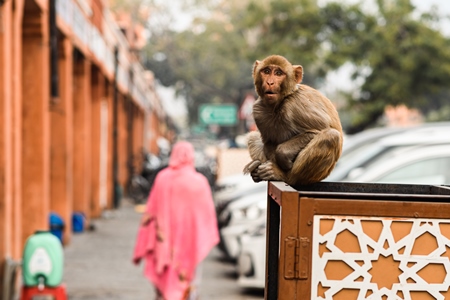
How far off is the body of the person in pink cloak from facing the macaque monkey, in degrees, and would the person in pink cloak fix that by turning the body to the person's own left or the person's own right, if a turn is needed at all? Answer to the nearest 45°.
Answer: approximately 180°

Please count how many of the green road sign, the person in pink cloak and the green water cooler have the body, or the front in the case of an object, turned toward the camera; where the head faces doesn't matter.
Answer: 2

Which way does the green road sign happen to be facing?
toward the camera

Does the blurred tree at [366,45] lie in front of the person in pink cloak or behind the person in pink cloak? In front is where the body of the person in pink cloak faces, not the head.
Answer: in front

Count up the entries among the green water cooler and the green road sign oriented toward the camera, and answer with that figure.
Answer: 2

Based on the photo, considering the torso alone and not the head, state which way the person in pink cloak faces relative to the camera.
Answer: away from the camera

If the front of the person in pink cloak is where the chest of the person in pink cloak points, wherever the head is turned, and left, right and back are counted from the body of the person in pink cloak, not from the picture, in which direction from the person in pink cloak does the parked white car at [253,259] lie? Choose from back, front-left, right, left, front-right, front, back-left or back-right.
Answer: front-right

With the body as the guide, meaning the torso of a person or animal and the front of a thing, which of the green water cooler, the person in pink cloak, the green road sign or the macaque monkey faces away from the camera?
the person in pink cloak

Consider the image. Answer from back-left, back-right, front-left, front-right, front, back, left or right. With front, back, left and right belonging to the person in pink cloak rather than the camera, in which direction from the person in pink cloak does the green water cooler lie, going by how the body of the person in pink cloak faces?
back-left

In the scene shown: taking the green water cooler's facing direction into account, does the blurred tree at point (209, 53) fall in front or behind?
behind

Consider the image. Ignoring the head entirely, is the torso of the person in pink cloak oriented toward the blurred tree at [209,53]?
yes

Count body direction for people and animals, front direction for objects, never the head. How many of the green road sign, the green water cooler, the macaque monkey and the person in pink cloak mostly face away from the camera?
1

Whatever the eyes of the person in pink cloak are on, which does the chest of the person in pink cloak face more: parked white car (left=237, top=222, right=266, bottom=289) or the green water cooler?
the parked white car

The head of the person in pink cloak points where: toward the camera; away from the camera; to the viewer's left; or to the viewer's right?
away from the camera

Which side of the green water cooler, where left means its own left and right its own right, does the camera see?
front
